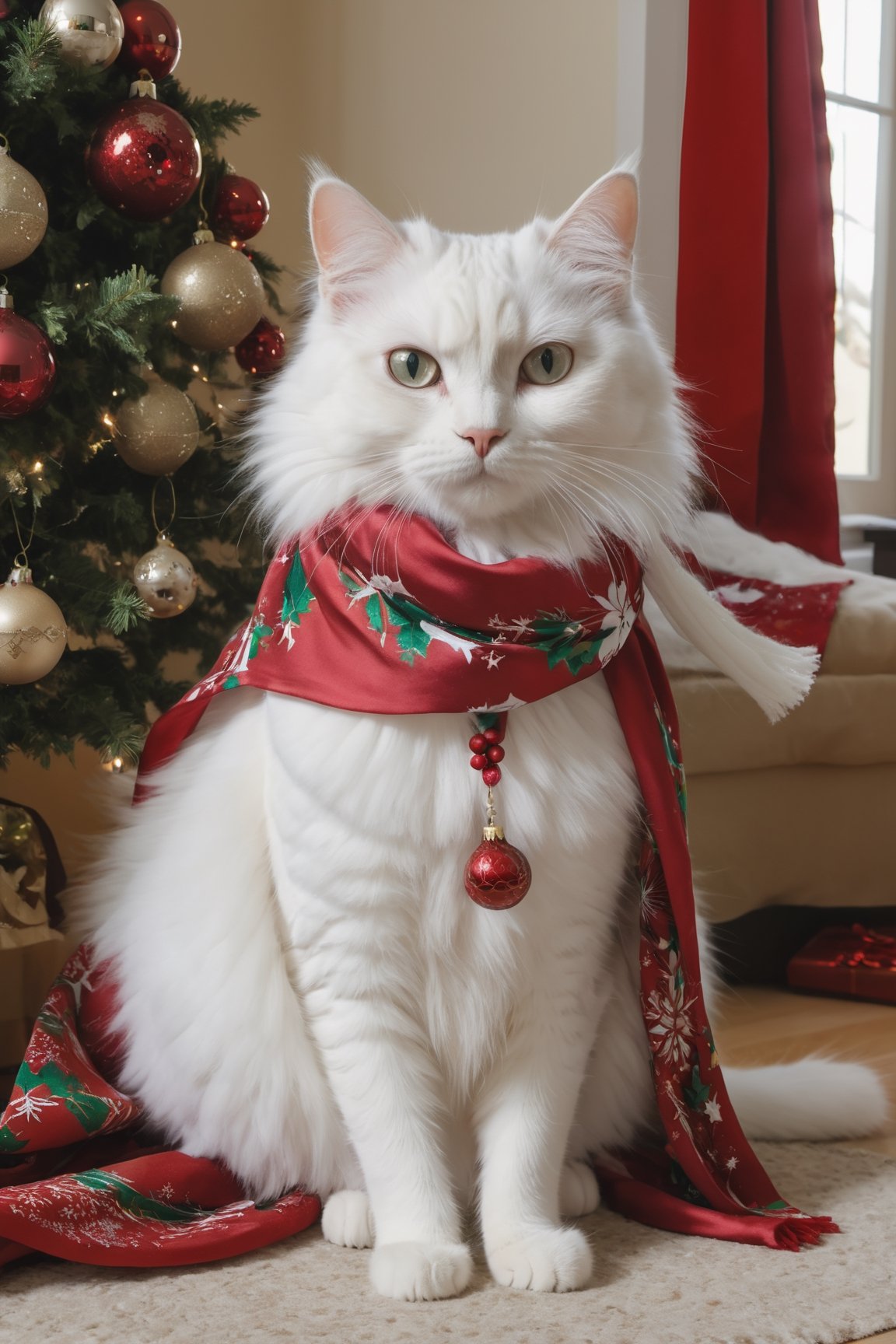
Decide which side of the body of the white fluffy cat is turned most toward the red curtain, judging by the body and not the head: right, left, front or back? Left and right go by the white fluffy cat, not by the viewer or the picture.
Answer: back

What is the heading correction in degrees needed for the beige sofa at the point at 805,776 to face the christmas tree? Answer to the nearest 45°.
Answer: approximately 45° to its right

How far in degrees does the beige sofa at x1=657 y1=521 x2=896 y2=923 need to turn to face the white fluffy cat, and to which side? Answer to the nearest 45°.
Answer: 0° — it already faces it

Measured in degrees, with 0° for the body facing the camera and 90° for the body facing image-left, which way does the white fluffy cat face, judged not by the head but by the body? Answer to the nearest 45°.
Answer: approximately 0°

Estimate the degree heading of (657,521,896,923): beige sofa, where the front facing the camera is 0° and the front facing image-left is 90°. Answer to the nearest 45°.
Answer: approximately 0°

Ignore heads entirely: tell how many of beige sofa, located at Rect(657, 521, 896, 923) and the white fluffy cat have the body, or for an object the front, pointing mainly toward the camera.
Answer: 2

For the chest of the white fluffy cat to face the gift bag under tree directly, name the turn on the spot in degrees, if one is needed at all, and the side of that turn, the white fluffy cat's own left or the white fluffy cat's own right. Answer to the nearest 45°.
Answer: approximately 135° to the white fluffy cat's own right

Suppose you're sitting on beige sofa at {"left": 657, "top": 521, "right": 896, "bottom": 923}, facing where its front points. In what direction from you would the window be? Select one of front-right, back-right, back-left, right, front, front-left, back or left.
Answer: back
